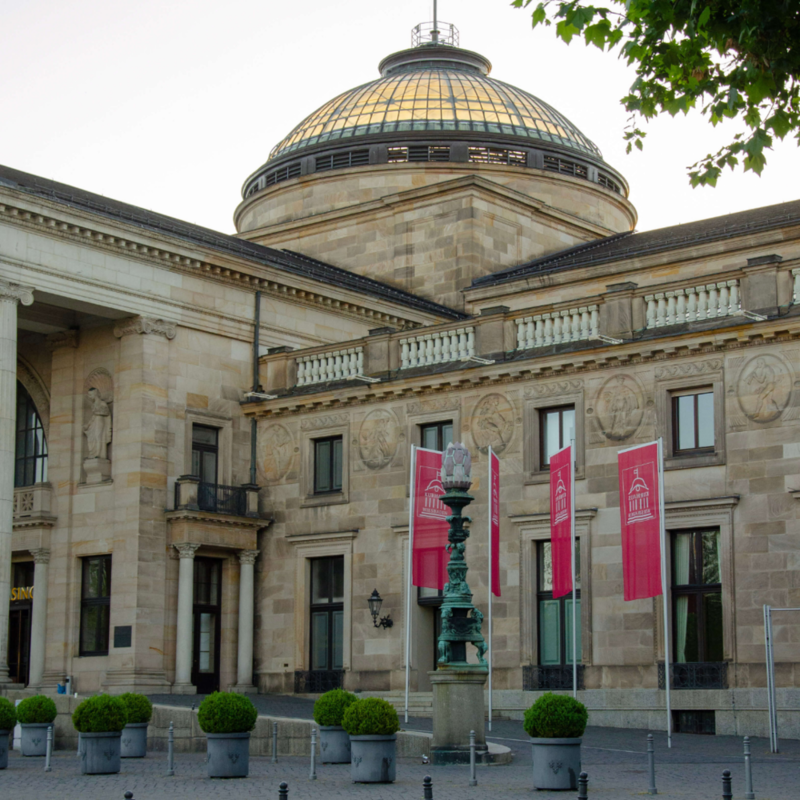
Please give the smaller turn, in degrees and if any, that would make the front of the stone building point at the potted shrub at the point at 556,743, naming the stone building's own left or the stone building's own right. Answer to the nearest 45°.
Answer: approximately 45° to the stone building's own left

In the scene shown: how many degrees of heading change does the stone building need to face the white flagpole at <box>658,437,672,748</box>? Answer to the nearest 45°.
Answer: approximately 90° to its left

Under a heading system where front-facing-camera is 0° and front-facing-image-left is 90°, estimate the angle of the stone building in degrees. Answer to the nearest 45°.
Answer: approximately 45°

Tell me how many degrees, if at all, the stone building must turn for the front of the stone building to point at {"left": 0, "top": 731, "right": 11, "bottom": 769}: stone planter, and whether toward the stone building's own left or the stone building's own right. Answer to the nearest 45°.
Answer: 0° — it already faces it

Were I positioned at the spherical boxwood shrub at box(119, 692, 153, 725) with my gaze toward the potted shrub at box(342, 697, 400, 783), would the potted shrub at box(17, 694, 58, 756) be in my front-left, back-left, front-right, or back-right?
back-right
